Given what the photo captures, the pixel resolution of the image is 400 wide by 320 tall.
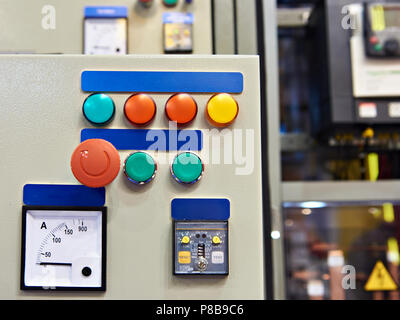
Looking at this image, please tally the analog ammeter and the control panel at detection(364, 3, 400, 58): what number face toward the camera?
2

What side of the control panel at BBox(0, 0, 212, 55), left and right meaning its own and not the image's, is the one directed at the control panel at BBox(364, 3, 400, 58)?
left

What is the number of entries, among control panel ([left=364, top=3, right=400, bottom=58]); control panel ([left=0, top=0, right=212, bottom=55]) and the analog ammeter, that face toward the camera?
3

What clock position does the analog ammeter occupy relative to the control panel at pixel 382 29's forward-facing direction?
The analog ammeter is roughly at 1 o'clock from the control panel.

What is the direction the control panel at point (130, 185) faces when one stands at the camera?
facing the viewer

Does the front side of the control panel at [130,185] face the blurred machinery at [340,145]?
no

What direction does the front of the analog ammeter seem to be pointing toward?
toward the camera

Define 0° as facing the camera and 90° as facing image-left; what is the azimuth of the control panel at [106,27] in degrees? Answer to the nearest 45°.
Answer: approximately 0°

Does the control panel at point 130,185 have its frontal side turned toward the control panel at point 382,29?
no

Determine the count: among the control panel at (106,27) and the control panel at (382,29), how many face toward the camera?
2

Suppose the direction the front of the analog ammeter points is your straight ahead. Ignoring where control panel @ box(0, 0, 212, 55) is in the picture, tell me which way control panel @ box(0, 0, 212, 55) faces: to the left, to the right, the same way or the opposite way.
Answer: the same way

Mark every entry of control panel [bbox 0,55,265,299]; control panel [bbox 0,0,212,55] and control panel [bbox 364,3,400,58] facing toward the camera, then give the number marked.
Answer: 3
